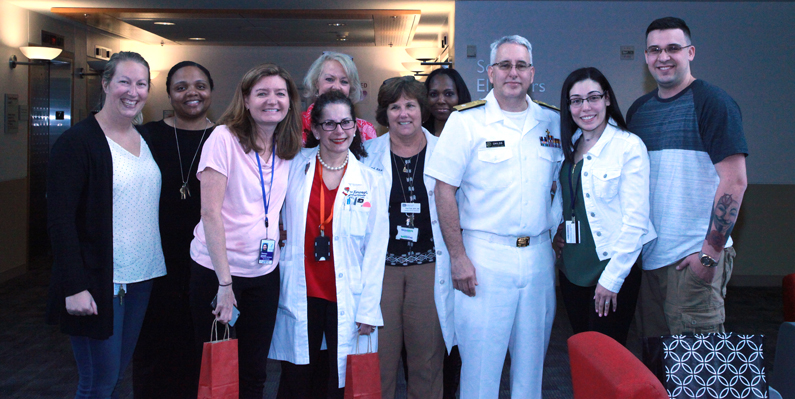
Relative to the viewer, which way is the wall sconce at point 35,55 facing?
to the viewer's right

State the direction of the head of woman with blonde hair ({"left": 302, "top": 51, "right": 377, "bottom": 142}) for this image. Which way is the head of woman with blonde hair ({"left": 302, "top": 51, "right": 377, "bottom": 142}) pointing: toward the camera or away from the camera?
toward the camera

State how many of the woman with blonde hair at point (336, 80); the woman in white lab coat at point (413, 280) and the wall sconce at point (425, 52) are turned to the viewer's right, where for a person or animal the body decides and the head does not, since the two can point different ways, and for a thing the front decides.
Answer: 0

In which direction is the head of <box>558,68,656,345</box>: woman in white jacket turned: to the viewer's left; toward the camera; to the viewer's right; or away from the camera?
toward the camera

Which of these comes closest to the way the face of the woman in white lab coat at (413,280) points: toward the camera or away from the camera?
toward the camera

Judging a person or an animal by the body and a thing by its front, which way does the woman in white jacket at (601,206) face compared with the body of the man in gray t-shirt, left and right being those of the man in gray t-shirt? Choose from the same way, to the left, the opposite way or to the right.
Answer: the same way

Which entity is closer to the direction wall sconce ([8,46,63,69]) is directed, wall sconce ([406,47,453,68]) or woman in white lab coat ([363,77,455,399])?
the wall sconce

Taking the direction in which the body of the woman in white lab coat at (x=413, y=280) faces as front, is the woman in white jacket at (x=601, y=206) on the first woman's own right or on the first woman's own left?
on the first woman's own left

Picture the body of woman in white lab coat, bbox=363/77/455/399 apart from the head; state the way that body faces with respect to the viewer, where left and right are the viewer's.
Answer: facing the viewer

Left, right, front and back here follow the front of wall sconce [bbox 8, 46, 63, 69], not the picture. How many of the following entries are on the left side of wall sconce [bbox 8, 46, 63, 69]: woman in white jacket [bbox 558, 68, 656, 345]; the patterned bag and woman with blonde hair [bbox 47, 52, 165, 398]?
0

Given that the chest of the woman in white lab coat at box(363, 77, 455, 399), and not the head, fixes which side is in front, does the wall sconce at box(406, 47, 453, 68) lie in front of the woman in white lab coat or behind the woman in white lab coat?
behind

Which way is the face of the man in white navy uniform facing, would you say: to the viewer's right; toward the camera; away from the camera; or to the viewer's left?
toward the camera

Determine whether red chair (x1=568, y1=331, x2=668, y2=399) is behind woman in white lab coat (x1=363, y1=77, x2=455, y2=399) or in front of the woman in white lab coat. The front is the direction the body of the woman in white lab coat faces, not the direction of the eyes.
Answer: in front
